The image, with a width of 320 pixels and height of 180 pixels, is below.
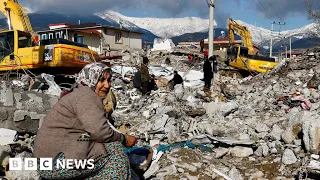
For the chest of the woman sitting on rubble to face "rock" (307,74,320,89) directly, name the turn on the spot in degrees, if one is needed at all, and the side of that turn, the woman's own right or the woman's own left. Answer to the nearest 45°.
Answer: approximately 45° to the woman's own left

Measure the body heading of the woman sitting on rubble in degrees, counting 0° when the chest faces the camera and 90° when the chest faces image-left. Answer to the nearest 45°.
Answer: approximately 270°

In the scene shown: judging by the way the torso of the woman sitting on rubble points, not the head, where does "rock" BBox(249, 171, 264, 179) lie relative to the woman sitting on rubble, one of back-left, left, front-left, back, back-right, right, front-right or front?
front-left

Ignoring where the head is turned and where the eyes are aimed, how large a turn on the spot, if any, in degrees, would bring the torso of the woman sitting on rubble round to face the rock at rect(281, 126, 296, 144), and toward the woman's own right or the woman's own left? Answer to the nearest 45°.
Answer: approximately 45° to the woman's own left

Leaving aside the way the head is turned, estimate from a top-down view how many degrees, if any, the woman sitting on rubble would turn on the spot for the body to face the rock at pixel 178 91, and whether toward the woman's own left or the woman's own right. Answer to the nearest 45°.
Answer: approximately 90° to the woman's own left

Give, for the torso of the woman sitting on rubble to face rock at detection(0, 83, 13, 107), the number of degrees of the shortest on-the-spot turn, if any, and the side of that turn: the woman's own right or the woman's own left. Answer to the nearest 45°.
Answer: approximately 90° to the woman's own left

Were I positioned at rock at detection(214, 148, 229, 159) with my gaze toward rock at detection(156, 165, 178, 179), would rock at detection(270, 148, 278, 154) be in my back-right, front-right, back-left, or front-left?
back-left

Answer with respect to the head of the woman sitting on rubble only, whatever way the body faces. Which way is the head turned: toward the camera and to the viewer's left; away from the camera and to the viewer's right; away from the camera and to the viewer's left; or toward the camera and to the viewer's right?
toward the camera and to the viewer's right

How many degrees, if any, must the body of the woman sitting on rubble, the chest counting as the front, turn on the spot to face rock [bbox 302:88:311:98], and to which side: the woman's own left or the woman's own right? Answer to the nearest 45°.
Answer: approximately 45° to the woman's own left

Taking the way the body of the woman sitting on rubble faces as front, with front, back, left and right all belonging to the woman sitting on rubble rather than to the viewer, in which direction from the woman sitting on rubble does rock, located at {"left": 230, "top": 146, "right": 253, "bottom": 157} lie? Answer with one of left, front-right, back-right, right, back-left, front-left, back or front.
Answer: front-left

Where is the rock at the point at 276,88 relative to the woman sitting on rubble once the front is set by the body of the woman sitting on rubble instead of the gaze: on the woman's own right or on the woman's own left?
on the woman's own left

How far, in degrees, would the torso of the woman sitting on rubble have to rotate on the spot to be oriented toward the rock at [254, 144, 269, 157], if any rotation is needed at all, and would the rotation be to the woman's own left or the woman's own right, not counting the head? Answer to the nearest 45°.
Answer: approximately 45° to the woman's own left
